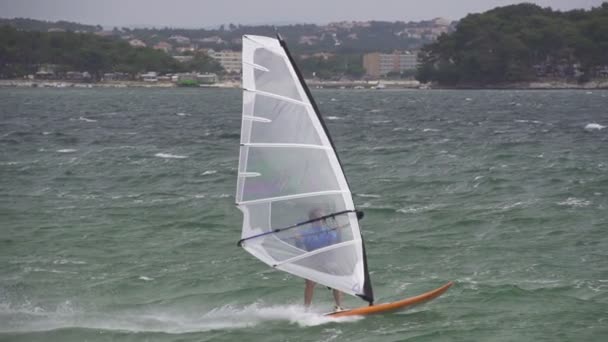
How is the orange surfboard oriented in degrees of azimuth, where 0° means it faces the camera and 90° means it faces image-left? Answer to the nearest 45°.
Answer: approximately 270°
